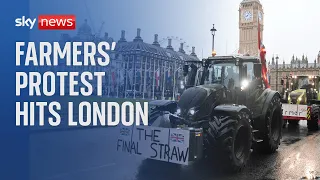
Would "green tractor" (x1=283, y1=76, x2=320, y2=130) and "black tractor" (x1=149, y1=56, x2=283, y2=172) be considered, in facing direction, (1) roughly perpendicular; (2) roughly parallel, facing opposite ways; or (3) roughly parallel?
roughly parallel

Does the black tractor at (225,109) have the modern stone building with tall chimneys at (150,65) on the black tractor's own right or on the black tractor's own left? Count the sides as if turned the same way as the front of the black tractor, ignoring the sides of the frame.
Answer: on the black tractor's own right

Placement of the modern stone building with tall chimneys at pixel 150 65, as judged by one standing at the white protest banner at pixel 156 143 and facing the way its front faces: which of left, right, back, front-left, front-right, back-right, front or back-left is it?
back-right

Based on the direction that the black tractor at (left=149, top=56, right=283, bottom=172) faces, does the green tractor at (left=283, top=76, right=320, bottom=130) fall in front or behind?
behind

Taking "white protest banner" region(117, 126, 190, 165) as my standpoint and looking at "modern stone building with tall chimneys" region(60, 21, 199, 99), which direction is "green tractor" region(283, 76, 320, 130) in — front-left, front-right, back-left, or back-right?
front-right

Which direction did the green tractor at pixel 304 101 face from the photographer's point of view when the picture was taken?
facing the viewer and to the left of the viewer

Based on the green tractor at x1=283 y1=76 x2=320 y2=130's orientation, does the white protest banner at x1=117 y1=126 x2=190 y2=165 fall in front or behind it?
in front

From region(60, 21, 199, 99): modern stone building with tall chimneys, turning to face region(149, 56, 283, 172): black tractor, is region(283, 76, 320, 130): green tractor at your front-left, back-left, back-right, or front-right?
front-left

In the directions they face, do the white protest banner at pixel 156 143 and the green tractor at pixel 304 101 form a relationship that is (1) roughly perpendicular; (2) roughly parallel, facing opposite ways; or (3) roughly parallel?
roughly parallel

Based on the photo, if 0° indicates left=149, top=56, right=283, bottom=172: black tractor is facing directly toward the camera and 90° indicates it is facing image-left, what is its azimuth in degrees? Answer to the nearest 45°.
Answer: approximately 45°

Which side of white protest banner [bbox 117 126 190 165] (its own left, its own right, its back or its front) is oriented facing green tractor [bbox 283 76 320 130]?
back

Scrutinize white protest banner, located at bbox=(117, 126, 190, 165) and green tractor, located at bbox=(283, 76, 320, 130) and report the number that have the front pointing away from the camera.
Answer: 0

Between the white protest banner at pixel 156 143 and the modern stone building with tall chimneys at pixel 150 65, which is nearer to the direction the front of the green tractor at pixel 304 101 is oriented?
the white protest banner

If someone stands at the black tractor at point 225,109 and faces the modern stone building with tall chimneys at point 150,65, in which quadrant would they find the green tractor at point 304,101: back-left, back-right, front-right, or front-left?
front-right
